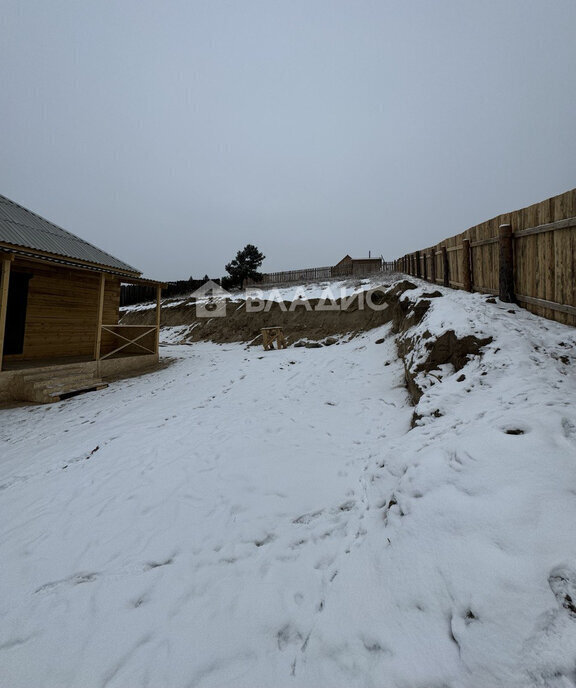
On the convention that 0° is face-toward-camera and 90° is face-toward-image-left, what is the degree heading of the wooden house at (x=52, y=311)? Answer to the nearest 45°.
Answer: approximately 315°
